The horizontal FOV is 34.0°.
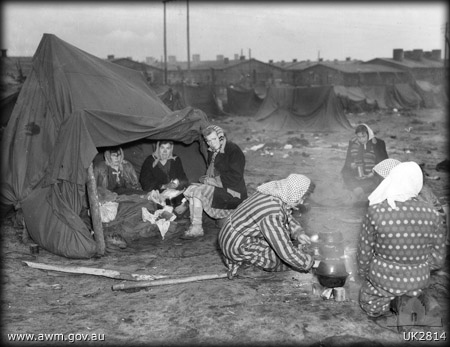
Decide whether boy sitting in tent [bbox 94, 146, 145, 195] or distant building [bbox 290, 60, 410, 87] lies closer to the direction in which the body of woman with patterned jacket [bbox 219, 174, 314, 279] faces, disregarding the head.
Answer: the distant building

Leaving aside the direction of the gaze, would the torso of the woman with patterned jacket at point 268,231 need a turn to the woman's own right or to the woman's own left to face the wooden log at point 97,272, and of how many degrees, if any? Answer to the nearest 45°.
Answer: approximately 180°

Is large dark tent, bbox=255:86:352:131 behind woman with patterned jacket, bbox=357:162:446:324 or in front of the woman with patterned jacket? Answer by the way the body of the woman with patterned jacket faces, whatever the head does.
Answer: in front

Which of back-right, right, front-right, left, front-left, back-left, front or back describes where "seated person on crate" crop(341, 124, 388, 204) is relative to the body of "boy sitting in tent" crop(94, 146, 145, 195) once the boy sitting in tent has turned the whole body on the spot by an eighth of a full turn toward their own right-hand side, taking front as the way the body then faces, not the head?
back-left

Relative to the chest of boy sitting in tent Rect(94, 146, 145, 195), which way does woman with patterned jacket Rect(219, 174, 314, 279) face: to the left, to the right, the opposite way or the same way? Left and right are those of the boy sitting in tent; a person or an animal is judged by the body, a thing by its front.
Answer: to the left

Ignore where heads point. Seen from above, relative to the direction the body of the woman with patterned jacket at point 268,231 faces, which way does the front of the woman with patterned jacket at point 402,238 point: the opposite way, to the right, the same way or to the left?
to the left

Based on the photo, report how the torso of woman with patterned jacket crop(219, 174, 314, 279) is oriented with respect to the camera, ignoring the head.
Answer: to the viewer's right

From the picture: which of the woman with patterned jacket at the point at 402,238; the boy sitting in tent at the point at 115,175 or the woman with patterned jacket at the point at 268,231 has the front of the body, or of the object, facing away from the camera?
the woman with patterned jacket at the point at 402,238

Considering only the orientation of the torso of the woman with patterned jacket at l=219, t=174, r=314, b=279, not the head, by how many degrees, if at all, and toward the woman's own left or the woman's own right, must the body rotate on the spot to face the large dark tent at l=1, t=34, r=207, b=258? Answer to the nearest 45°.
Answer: approximately 135° to the woman's own left

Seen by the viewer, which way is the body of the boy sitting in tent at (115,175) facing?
toward the camera

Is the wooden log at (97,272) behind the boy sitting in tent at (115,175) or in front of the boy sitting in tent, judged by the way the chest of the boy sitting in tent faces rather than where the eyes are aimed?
in front

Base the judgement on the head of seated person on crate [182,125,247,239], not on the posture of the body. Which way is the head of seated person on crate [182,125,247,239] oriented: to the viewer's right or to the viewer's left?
to the viewer's left

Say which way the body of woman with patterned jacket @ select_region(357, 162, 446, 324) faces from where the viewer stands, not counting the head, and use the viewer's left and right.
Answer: facing away from the viewer
